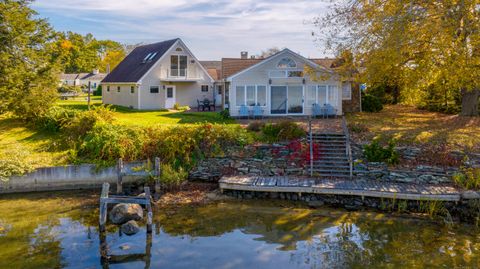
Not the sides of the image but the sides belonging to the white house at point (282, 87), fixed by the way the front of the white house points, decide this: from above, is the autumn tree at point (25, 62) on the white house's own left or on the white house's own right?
on the white house's own right

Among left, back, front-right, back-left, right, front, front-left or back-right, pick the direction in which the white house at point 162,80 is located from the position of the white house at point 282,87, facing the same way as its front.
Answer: back-right

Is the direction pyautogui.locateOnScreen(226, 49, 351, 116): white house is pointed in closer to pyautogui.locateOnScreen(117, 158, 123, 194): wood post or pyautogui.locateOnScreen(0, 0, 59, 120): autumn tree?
the wood post

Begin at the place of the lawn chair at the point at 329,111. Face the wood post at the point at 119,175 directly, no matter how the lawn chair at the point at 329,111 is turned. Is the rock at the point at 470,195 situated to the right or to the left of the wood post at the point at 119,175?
left

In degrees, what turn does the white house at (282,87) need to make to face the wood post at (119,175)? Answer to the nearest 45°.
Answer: approximately 45° to its right

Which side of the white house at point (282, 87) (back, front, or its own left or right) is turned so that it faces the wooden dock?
front

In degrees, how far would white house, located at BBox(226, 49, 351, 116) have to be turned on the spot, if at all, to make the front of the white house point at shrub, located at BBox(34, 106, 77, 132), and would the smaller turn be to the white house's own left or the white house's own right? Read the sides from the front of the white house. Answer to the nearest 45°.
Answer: approximately 45° to the white house's own right

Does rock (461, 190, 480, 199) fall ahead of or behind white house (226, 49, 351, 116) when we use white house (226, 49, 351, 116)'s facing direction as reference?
ahead

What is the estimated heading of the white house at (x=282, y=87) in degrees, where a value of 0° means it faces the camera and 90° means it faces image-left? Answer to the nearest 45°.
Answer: approximately 0°

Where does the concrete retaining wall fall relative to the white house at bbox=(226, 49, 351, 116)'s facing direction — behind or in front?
in front

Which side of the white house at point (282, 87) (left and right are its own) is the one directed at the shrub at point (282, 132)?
front

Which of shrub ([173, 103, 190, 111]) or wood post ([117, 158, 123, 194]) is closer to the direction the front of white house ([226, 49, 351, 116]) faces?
the wood post
